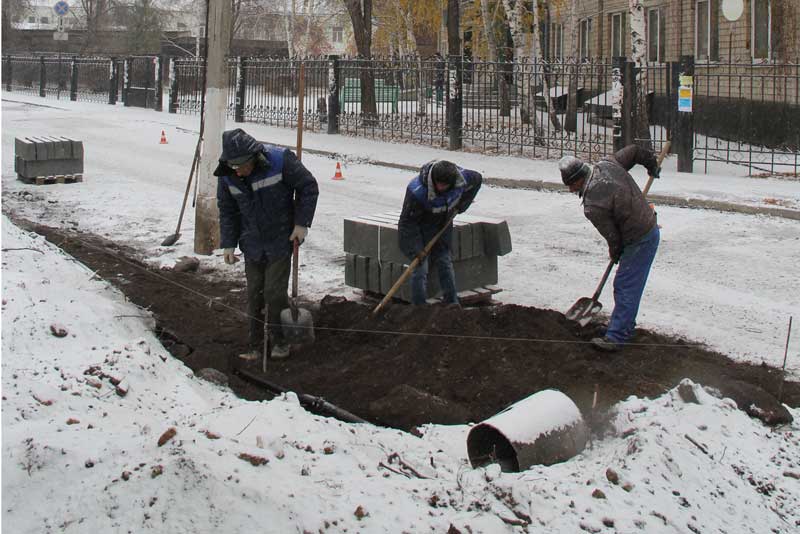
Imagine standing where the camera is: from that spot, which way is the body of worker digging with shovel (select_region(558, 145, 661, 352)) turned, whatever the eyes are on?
to the viewer's left

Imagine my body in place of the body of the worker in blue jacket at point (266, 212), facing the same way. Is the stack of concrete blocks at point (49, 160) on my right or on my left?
on my right

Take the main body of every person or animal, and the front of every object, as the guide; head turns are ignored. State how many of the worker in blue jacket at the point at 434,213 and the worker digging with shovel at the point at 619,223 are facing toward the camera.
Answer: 1

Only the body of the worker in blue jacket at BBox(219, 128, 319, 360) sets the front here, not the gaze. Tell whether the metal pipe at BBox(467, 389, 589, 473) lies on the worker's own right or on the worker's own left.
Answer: on the worker's own left

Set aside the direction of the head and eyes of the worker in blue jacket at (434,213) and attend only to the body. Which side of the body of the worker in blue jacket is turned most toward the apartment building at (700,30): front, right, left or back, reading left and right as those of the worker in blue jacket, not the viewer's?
back

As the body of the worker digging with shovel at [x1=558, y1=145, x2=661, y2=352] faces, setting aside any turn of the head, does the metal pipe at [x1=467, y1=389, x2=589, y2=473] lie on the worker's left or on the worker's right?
on the worker's left

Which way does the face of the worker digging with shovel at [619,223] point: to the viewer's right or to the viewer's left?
to the viewer's left

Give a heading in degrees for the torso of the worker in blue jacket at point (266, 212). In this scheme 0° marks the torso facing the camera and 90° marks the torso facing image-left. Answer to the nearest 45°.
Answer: approximately 45°

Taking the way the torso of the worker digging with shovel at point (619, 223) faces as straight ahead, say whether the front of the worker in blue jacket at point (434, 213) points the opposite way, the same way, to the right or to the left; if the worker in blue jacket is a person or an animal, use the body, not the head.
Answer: to the left

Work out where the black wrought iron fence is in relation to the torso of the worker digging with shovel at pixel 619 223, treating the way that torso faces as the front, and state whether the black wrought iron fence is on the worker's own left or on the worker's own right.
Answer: on the worker's own right

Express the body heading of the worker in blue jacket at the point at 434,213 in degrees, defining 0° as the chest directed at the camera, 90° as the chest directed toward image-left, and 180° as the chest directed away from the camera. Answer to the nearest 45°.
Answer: approximately 0°
